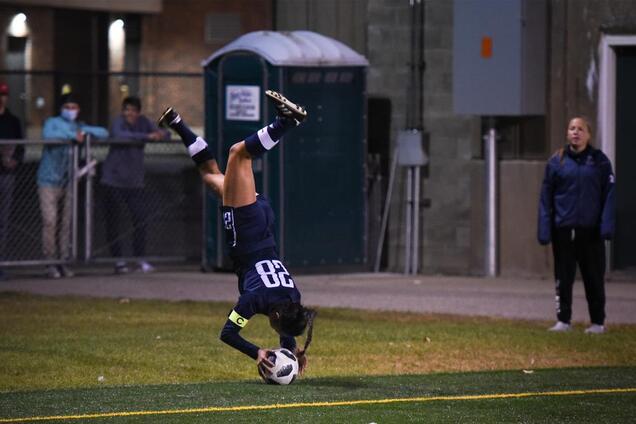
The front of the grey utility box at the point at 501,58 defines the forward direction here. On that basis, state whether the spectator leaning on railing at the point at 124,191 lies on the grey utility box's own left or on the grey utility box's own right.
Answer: on the grey utility box's own right

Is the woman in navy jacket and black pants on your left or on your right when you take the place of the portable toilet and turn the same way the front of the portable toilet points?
on your left

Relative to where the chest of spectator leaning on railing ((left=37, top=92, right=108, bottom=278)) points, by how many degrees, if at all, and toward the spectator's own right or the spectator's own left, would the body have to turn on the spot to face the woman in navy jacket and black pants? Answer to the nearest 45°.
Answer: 0° — they already face them

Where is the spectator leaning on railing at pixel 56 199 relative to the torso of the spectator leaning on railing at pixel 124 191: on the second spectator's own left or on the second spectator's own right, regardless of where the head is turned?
on the second spectator's own right

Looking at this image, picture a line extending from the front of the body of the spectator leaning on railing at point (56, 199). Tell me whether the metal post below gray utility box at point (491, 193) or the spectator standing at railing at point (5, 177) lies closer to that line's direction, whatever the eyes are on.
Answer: the metal post below gray utility box

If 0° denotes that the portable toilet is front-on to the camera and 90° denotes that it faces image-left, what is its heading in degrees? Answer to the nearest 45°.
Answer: approximately 45°

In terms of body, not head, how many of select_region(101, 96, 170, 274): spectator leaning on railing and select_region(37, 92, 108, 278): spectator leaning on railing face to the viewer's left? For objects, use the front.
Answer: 0

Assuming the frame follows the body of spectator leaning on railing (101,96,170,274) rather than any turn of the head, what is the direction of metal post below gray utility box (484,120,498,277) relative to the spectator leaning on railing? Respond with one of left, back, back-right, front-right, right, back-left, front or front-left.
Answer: left

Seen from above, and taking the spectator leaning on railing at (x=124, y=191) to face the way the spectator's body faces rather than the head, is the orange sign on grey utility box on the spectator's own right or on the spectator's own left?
on the spectator's own left

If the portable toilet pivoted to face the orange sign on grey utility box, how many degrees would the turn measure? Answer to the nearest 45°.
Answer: approximately 135° to its left

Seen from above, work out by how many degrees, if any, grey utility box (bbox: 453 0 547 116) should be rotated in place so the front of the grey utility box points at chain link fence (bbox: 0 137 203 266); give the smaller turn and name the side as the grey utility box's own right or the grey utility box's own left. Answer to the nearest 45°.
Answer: approximately 45° to the grey utility box's own right
